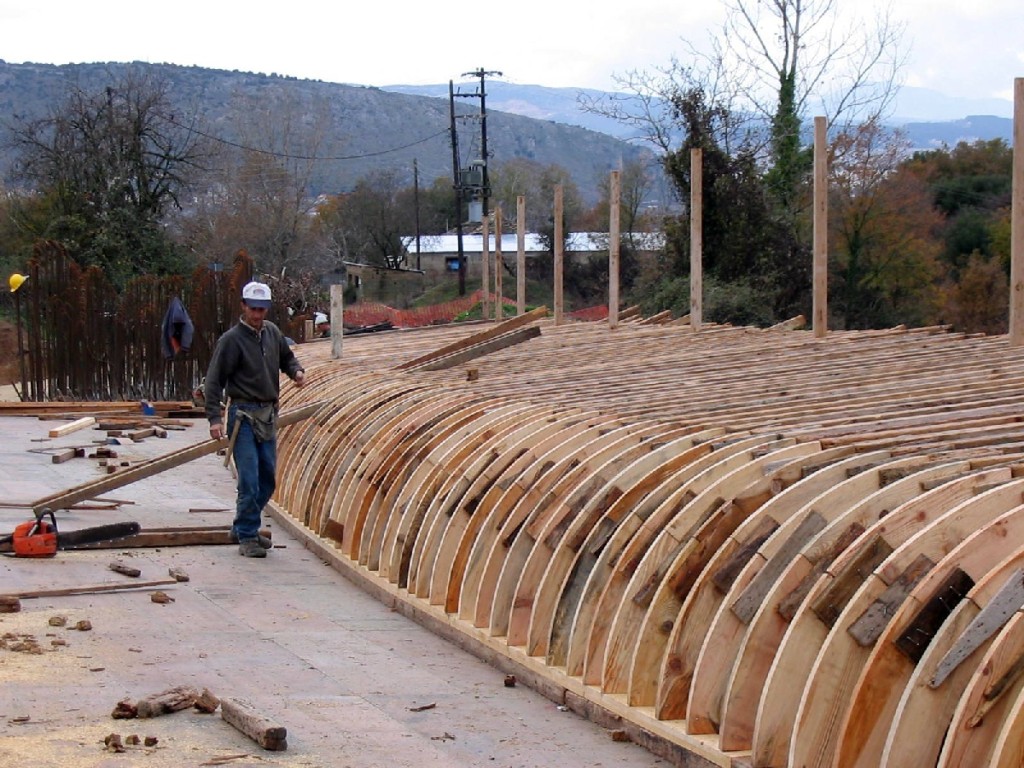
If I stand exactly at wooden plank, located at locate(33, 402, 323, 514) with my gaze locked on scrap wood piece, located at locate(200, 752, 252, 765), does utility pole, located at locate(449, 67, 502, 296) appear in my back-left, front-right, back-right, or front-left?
back-left

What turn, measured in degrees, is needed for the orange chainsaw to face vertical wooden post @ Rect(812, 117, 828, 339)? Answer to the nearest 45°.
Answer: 0° — it already faces it

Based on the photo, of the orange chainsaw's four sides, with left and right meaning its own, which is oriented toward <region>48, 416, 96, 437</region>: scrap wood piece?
left

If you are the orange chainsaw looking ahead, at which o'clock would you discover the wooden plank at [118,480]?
The wooden plank is roughly at 10 o'clock from the orange chainsaw.

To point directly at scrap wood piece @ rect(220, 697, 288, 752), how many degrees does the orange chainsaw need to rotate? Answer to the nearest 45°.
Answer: approximately 90° to its right

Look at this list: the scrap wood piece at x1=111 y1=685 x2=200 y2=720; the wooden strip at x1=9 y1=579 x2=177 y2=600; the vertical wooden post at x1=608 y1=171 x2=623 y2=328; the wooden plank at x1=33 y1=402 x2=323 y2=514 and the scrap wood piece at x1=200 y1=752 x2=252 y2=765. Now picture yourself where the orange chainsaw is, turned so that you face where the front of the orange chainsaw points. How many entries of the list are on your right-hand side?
3

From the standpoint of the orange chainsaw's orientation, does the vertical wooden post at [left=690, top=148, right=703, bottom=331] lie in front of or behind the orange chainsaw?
in front

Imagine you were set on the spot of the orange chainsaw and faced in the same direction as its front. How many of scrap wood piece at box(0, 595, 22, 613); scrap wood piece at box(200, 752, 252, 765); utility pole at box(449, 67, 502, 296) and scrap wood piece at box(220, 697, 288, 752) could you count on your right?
3

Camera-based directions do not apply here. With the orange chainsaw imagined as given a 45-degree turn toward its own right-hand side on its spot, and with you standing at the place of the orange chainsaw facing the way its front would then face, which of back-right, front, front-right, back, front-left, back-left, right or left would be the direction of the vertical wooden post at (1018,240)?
front-left

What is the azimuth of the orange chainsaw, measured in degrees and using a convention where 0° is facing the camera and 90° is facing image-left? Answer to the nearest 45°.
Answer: approximately 270°

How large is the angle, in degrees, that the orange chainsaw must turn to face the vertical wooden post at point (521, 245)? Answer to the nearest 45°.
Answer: approximately 45° to its left

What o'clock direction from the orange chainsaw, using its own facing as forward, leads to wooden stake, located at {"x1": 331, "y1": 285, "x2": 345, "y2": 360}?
The wooden stake is roughly at 10 o'clock from the orange chainsaw.

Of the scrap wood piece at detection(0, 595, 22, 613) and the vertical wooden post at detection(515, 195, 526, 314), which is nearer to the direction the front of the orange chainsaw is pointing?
the vertical wooden post

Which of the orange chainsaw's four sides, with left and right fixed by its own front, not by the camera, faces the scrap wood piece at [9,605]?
right

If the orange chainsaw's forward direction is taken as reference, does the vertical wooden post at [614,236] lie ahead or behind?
ahead
